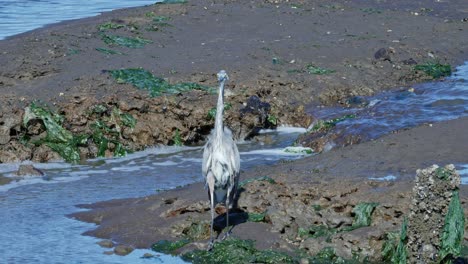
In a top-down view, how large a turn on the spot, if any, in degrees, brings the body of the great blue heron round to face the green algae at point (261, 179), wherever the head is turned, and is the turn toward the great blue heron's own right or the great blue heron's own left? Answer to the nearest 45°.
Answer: approximately 135° to the great blue heron's own left

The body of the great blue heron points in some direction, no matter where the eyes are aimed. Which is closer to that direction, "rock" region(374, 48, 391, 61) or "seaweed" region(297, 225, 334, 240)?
the seaweed

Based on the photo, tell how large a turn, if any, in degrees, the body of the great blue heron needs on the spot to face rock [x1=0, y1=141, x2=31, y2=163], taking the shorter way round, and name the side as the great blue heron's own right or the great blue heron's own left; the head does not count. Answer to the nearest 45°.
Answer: approximately 135° to the great blue heron's own right

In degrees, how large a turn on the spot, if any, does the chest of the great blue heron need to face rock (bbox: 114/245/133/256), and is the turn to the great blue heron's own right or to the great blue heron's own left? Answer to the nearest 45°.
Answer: approximately 90° to the great blue heron's own right

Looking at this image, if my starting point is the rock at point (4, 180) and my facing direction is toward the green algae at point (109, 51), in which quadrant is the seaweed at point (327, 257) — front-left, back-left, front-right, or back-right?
back-right

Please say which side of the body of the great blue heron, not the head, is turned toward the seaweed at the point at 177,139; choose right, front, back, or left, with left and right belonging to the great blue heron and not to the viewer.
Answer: back

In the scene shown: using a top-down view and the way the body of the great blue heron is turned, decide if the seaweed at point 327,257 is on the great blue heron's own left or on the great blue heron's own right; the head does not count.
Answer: on the great blue heron's own left

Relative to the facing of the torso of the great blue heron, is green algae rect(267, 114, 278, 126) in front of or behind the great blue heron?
behind

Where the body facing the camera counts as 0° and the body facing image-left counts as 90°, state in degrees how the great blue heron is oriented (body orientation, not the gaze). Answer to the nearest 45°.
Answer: approximately 0°

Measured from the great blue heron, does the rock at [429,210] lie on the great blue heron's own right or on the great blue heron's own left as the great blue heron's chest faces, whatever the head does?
on the great blue heron's own left
